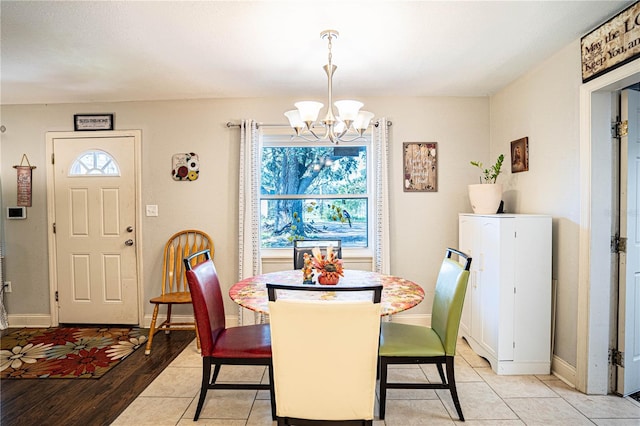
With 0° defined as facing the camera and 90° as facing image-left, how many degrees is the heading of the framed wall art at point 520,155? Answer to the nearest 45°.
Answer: approximately 45°

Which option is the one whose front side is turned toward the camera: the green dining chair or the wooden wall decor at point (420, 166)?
the wooden wall decor

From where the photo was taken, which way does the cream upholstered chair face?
away from the camera

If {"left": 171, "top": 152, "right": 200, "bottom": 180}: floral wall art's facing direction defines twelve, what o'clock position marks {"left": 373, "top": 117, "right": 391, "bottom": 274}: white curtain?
The white curtain is roughly at 10 o'clock from the floral wall art.

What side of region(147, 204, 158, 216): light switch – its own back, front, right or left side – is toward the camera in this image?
front

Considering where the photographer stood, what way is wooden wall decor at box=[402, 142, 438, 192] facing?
facing the viewer

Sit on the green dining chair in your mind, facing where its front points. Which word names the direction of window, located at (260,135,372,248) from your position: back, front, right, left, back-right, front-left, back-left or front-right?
front-right

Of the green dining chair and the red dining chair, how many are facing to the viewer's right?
1

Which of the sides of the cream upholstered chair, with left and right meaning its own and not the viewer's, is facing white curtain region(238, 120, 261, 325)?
front

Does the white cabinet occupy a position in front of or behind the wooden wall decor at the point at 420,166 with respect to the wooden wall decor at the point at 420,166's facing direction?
in front

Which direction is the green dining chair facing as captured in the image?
to the viewer's left

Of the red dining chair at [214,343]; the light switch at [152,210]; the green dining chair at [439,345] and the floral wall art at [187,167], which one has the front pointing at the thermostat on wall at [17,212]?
the green dining chair

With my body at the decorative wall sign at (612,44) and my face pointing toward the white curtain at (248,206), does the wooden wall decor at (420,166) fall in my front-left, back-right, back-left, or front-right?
front-right

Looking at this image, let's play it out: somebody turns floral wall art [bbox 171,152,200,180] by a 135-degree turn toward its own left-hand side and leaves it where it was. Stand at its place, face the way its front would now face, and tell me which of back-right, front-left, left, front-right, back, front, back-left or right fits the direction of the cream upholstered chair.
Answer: back-right

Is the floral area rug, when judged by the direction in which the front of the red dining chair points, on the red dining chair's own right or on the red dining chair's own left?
on the red dining chair's own left

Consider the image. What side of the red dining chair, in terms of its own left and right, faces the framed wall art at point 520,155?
front

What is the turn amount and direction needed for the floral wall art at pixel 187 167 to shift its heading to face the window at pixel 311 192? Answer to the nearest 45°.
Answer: approximately 90° to its left

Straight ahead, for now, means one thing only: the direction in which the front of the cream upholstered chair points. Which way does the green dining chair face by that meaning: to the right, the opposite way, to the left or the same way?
to the left

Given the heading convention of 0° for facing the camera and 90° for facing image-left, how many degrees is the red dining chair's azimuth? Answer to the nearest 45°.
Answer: approximately 270°

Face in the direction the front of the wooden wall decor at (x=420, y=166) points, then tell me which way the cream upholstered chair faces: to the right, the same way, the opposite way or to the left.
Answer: the opposite way
